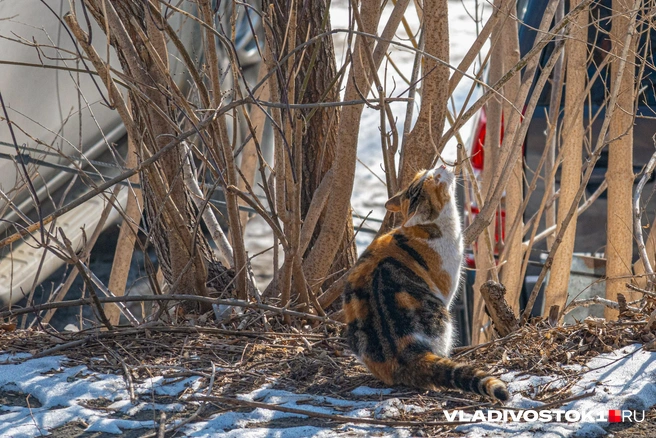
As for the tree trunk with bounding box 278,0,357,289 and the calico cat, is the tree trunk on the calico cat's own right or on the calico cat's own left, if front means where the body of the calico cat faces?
on the calico cat's own left

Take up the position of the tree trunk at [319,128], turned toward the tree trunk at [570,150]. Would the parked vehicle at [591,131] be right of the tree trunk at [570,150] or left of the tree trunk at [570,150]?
left

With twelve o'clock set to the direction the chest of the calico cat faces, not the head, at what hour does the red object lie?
The red object is roughly at 11 o'clock from the calico cat.

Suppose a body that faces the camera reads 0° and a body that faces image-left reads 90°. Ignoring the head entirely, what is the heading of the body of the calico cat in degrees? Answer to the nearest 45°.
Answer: approximately 225°

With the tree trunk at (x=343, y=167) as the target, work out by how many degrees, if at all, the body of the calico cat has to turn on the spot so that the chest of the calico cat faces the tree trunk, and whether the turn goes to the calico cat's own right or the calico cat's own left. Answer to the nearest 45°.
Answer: approximately 90° to the calico cat's own left

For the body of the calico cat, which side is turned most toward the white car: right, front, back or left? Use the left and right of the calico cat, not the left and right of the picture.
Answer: left

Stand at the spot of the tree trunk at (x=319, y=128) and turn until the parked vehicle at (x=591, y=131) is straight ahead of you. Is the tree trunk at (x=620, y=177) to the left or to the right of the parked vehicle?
right

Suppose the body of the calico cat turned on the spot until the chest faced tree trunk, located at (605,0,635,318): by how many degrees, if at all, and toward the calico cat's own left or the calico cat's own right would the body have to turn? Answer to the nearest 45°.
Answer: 0° — it already faces it

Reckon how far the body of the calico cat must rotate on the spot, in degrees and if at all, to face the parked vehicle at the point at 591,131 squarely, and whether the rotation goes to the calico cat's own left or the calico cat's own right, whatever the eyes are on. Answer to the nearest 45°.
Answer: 0° — it already faces it
